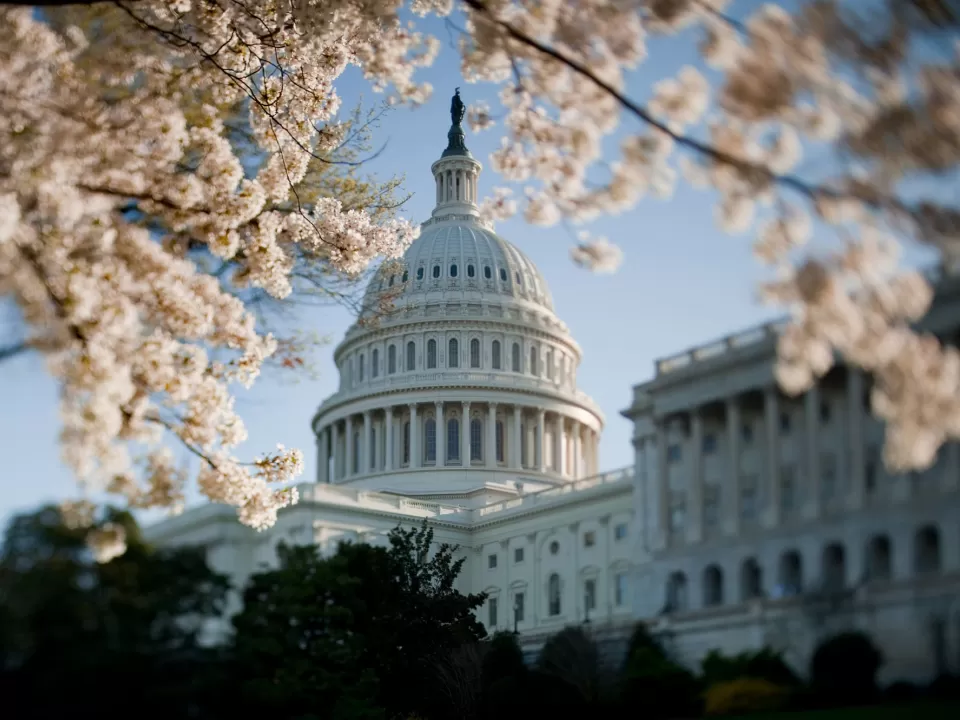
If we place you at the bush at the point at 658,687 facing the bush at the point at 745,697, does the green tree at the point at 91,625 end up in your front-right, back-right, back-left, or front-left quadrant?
back-right

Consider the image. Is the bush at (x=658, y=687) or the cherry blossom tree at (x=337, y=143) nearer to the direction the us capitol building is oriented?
the cherry blossom tree

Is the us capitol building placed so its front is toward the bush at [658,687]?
no

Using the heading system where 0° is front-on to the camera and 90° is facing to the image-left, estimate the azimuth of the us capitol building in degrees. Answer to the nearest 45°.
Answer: approximately 45°
